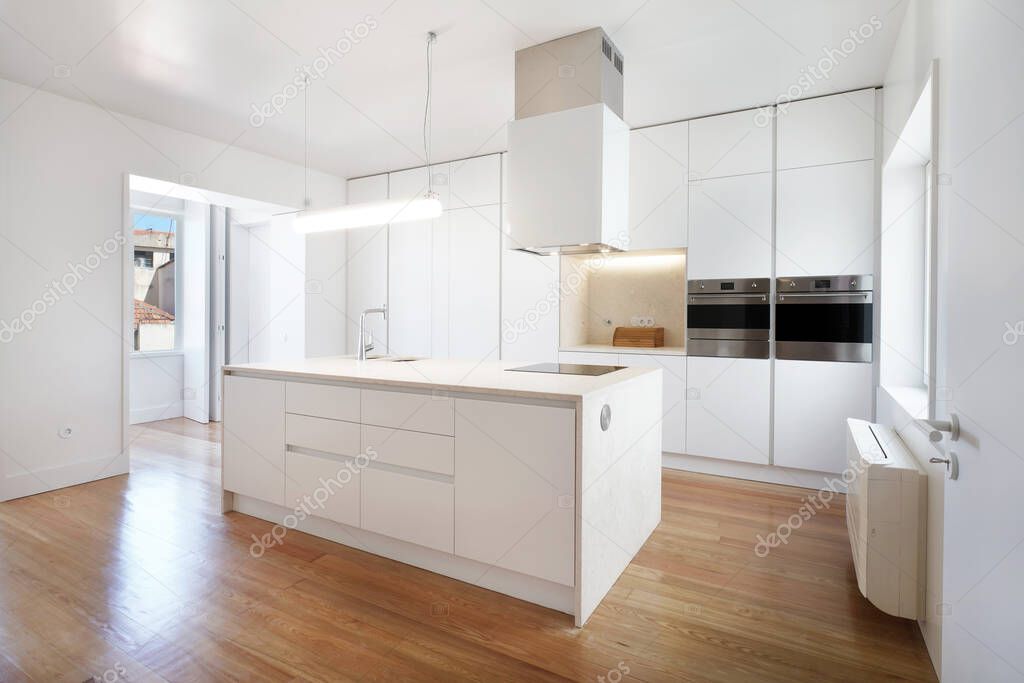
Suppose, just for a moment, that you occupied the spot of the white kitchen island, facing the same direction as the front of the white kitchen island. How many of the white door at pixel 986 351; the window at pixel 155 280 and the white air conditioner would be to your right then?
1

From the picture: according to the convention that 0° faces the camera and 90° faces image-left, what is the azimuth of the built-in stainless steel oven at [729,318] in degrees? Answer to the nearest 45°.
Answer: approximately 0°

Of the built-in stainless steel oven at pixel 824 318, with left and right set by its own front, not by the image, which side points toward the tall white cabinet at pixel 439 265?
right

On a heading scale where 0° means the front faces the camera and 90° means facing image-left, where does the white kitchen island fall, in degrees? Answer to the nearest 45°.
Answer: approximately 45°

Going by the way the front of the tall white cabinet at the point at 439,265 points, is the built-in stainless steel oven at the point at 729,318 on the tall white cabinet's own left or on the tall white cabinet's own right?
on the tall white cabinet's own left

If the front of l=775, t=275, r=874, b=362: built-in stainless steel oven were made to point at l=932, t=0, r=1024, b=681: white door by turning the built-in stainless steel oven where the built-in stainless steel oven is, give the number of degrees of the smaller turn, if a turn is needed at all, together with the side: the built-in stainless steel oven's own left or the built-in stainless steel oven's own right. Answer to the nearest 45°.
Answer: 0° — it already faces it

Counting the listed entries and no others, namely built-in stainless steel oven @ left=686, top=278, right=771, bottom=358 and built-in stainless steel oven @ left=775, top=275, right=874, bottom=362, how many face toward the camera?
2

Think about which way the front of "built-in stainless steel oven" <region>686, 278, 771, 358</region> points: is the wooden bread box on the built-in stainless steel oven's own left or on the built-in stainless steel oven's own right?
on the built-in stainless steel oven's own right

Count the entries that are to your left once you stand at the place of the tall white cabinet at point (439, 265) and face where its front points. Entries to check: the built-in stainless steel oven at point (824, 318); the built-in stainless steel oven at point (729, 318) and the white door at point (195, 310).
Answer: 2

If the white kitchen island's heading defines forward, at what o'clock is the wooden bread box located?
The wooden bread box is roughly at 6 o'clock from the white kitchen island.

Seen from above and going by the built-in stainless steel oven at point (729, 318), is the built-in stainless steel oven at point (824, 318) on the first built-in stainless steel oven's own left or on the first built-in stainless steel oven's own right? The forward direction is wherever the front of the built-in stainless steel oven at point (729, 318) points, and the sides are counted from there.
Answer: on the first built-in stainless steel oven's own left

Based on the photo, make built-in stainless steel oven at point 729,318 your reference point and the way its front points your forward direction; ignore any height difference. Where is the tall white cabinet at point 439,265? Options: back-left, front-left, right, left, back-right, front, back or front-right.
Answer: right

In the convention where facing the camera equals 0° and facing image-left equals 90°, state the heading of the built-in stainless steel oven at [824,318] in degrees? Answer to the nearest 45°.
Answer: approximately 0°

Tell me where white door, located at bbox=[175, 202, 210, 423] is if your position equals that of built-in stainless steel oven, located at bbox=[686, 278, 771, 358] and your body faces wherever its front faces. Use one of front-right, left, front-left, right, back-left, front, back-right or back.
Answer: right

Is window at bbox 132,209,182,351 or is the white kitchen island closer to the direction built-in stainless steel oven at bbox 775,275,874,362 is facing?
the white kitchen island
